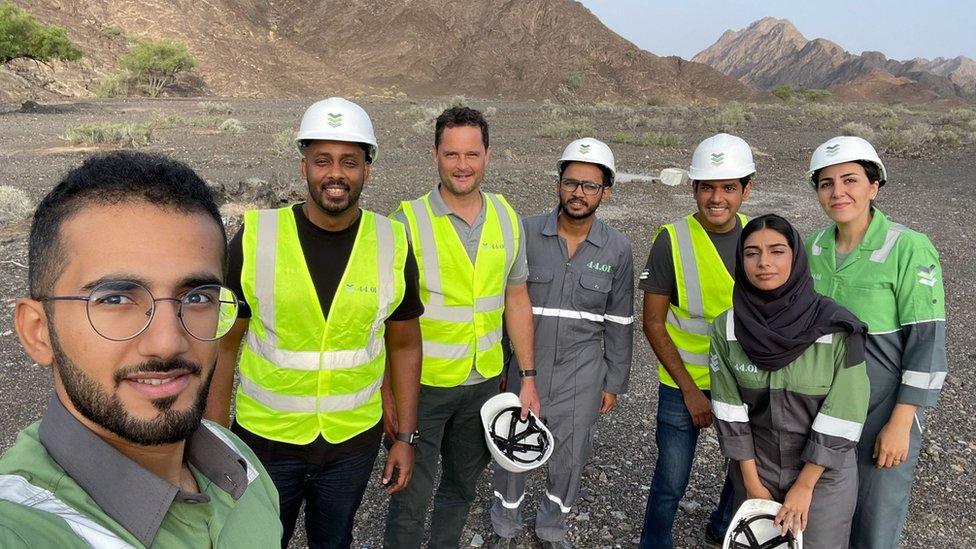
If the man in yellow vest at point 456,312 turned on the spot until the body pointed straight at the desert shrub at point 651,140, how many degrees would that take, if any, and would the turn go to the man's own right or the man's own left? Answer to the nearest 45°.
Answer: approximately 180°

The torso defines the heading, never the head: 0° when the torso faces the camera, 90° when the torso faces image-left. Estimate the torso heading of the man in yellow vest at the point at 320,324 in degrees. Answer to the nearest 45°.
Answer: approximately 0°

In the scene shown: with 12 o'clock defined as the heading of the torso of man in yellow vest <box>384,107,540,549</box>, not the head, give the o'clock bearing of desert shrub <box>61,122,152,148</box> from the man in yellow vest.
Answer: The desert shrub is roughly at 5 o'clock from the man in yellow vest.

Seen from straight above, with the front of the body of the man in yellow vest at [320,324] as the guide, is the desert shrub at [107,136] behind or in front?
behind

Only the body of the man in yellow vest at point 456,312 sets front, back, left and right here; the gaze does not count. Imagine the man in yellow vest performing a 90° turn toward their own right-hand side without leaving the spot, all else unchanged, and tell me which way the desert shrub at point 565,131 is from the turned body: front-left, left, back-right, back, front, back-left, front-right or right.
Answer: right

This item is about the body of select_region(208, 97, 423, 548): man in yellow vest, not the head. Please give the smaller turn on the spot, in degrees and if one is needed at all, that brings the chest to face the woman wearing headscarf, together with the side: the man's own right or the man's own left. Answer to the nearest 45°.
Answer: approximately 90° to the man's own left

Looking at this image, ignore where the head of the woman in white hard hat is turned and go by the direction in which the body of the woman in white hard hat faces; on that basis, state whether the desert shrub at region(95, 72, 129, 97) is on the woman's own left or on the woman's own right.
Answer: on the woman's own right

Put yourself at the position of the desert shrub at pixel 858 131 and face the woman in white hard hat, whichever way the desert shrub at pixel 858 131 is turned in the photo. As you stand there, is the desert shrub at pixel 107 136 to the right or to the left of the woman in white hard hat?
right

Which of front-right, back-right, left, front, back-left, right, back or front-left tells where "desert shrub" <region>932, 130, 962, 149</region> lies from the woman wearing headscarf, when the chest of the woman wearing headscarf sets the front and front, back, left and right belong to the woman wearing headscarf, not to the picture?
back

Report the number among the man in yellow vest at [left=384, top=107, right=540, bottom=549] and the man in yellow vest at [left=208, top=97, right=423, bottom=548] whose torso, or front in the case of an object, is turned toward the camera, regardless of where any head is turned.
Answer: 2
